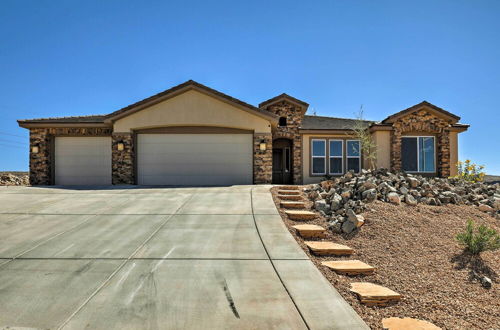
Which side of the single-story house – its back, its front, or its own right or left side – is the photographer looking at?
front

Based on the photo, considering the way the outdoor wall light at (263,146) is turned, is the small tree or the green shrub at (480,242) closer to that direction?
the green shrub

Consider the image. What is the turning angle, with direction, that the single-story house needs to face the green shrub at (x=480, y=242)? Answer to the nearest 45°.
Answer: approximately 45° to its left

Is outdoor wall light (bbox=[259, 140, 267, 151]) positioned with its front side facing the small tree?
no

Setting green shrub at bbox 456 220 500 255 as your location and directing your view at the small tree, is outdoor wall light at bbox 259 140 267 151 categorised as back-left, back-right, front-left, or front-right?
front-left

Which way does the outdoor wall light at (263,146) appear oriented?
toward the camera
